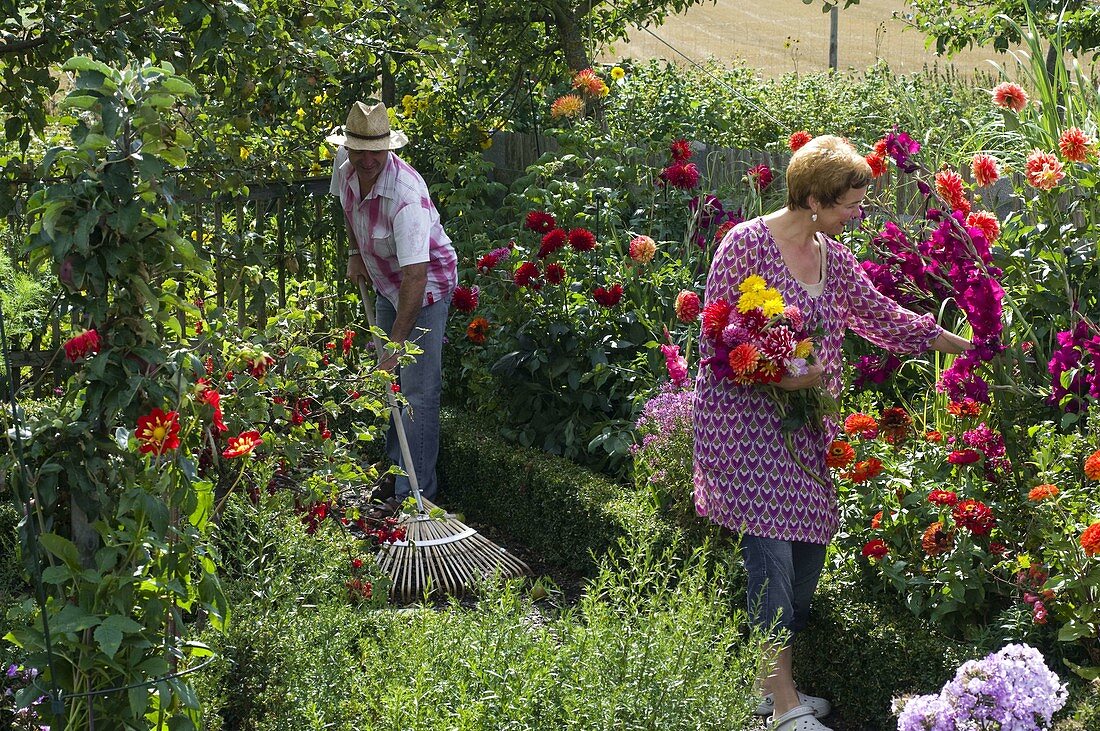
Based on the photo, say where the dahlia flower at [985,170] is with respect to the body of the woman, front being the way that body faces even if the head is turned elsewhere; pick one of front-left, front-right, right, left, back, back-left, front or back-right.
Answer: left

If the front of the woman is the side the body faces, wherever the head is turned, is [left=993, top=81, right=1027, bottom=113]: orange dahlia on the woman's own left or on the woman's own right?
on the woman's own left

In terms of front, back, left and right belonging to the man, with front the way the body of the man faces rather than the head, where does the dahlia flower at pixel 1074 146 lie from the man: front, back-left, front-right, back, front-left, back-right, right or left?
left

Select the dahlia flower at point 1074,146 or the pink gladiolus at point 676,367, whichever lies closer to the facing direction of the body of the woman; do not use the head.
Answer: the dahlia flower

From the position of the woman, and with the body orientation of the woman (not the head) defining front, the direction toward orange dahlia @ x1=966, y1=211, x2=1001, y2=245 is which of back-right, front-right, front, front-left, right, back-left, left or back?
left

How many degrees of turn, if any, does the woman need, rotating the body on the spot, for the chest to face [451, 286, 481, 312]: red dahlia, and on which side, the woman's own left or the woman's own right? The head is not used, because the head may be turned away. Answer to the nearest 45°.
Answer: approximately 180°

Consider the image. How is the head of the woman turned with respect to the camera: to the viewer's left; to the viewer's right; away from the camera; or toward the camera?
to the viewer's right

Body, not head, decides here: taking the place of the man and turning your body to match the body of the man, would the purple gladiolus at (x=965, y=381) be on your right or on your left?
on your left

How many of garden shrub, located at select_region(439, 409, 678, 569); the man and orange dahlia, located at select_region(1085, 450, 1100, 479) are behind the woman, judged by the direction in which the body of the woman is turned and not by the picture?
2

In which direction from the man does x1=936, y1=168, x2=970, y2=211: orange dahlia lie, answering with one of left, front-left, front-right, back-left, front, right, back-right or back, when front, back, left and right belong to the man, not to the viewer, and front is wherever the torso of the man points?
left
